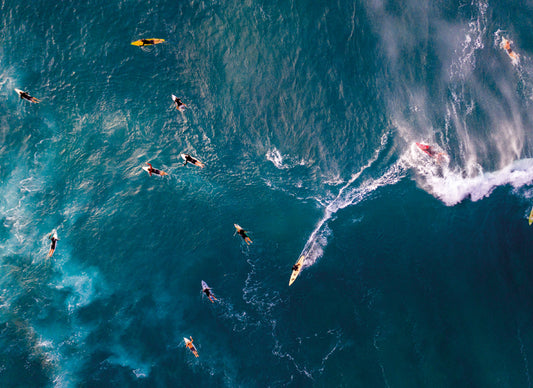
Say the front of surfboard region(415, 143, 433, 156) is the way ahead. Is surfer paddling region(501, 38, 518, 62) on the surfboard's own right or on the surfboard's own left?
on the surfboard's own right

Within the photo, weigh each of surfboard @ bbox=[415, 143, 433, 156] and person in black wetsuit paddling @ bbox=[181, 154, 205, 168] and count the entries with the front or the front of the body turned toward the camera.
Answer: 0

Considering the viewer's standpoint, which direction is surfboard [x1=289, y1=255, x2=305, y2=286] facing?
facing the viewer and to the left of the viewer
